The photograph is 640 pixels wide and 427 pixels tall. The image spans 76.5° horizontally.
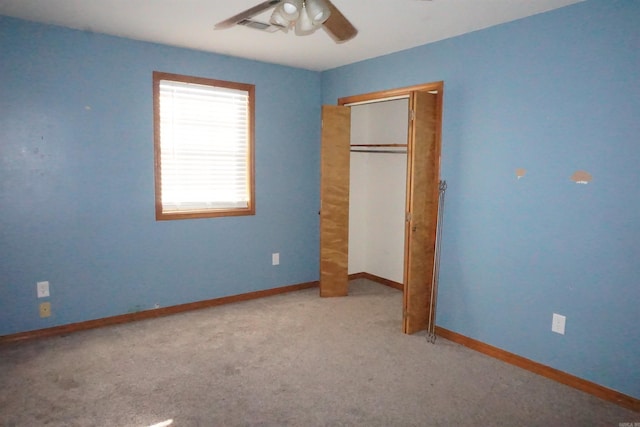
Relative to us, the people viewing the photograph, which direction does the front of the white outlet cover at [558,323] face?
facing the viewer and to the left of the viewer

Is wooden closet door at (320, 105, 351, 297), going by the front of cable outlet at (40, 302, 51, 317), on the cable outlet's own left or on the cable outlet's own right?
on the cable outlet's own left

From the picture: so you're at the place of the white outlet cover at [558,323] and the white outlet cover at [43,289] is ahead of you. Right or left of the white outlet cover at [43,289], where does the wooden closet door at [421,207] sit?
right

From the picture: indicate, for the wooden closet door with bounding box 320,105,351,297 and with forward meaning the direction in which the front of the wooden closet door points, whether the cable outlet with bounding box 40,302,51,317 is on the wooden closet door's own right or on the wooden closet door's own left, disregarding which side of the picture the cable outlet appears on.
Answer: on the wooden closet door's own right

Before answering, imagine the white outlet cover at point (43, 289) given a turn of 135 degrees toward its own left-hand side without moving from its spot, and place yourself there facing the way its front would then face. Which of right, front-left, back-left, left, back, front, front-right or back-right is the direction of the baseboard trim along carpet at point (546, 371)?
right

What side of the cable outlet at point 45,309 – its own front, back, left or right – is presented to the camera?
front

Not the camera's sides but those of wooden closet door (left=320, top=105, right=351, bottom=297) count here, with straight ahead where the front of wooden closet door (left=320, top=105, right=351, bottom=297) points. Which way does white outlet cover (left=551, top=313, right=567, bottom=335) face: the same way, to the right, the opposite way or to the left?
to the right

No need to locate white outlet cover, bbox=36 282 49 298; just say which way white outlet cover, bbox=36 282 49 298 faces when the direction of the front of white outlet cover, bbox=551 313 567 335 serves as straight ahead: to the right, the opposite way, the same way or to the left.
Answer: to the left

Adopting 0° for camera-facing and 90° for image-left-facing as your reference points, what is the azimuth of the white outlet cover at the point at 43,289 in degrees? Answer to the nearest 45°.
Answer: approximately 0°

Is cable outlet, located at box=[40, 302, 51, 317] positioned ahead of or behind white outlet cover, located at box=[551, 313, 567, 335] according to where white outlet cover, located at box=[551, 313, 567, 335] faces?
ahead

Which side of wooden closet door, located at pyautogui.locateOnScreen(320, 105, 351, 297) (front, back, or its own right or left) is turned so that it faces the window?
right

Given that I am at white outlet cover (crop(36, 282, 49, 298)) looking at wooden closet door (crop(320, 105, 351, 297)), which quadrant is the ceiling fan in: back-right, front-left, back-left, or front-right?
front-right
